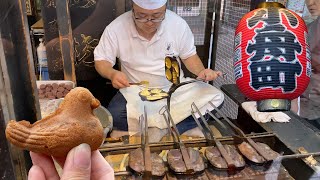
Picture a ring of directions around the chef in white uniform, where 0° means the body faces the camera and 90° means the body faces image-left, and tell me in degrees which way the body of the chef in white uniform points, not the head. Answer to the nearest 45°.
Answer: approximately 0°

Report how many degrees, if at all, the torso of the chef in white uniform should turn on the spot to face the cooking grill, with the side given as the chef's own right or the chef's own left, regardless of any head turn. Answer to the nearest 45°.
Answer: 0° — they already face it

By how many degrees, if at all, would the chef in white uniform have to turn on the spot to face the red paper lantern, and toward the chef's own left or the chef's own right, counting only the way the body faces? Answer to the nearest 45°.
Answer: approximately 45° to the chef's own left

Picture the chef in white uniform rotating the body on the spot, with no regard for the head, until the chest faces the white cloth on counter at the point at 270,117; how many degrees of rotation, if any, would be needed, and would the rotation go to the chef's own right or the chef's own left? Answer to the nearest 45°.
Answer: approximately 45° to the chef's own left
